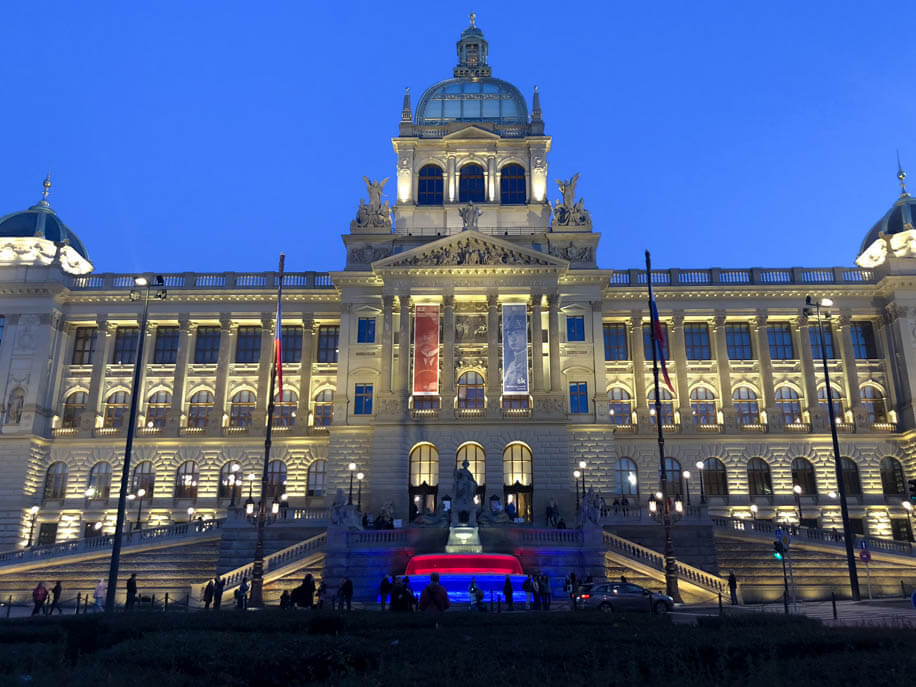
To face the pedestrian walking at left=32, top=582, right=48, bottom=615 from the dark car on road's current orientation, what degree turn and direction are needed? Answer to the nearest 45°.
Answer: approximately 180°

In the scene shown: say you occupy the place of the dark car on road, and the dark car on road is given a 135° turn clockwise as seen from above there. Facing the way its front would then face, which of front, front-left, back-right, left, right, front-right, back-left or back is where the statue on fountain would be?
right

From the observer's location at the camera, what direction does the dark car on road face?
facing to the right of the viewer

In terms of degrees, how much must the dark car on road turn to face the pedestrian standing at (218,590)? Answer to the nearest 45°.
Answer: approximately 180°
